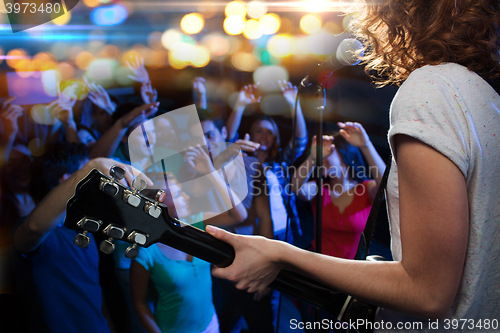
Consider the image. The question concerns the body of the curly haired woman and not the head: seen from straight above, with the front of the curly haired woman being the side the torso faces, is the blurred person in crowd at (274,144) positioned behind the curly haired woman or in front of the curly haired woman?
in front

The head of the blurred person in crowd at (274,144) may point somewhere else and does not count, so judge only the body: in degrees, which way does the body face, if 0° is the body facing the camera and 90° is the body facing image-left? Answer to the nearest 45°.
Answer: approximately 0°

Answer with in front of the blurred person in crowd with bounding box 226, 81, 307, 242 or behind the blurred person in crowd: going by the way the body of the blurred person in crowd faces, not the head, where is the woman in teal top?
in front

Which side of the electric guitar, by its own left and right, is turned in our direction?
back

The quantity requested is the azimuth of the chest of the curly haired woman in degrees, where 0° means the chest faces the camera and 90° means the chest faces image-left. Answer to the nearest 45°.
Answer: approximately 135°

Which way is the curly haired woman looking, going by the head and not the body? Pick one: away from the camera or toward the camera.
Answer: away from the camera

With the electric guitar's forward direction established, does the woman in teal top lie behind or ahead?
ahead

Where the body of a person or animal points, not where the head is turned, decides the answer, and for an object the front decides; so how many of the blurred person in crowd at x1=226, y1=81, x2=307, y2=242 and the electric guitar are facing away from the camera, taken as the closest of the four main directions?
1

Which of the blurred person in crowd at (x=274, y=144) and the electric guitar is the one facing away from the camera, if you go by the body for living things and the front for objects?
the electric guitar

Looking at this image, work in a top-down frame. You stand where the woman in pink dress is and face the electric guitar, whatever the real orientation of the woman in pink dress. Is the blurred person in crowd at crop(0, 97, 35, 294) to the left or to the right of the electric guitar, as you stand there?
right
